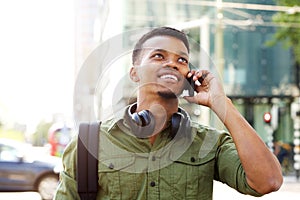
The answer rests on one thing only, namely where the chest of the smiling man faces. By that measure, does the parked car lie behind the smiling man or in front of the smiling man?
behind

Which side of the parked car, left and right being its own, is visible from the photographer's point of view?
right

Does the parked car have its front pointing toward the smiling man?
no

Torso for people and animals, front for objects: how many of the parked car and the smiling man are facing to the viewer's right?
1

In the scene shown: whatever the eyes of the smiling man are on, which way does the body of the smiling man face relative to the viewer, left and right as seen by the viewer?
facing the viewer

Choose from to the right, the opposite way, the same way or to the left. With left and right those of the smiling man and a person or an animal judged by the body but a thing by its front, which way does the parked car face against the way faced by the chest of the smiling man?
to the left

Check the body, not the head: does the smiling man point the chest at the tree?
no

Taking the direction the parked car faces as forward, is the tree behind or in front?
in front
